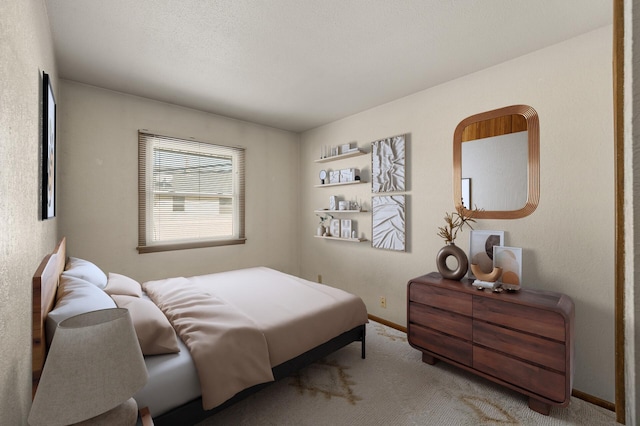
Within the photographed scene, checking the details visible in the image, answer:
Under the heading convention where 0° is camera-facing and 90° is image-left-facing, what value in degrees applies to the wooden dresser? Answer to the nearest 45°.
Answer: approximately 45°

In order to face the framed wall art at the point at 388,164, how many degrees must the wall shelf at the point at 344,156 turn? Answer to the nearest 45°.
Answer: approximately 90° to its left

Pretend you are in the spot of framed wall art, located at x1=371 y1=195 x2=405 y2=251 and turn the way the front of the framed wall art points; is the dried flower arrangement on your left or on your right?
on your left

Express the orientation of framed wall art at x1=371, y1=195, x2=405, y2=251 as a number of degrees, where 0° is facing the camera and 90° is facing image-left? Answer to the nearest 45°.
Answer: approximately 45°

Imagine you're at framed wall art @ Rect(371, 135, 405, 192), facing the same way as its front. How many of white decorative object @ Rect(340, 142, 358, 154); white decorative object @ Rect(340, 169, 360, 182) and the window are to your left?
0

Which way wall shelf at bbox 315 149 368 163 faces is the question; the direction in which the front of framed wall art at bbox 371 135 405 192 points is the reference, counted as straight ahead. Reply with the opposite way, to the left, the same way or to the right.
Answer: the same way

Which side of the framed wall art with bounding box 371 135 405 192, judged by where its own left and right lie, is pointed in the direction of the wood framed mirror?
left

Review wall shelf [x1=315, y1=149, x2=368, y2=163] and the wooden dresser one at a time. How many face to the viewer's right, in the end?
0

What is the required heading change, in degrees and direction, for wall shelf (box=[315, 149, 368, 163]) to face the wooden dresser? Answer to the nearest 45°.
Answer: approximately 90° to its left

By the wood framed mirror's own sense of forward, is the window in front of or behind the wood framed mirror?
in front

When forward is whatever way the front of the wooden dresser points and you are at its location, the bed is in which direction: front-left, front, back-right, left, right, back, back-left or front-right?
front

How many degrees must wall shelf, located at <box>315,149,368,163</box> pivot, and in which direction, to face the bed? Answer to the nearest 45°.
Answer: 0° — it already faces it

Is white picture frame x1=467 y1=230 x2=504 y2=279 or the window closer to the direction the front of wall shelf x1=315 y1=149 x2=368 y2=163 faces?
the window

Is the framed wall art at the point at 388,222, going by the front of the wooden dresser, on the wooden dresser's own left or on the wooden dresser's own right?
on the wooden dresser's own right

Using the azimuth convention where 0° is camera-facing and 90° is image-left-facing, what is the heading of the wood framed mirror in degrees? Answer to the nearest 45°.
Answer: approximately 45°

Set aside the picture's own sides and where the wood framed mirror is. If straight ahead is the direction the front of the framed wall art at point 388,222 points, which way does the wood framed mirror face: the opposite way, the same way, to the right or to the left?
the same way

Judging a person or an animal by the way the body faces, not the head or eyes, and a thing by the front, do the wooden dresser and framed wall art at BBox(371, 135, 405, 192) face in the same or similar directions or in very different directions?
same or similar directions

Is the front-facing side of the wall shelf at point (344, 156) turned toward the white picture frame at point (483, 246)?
no
